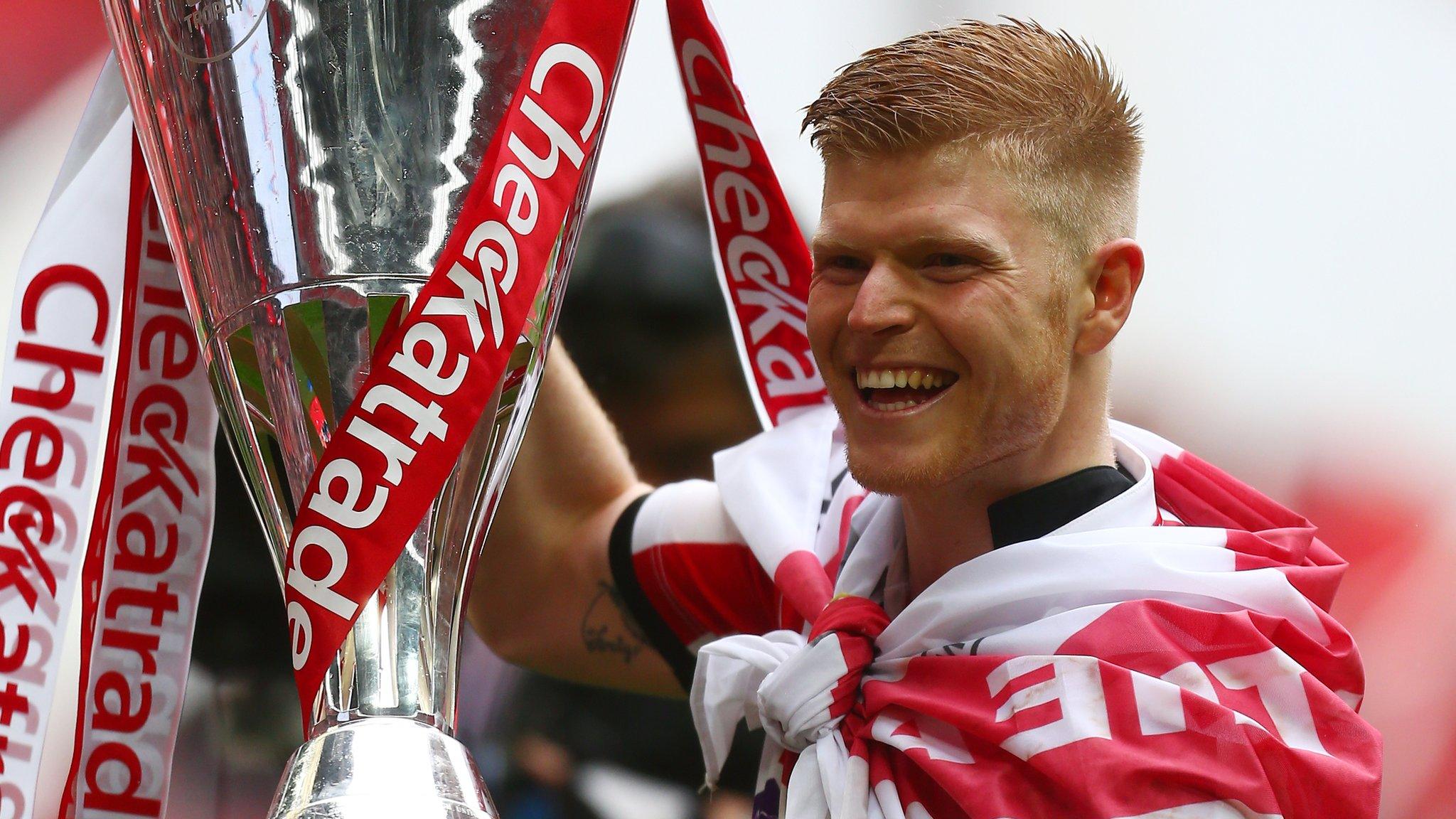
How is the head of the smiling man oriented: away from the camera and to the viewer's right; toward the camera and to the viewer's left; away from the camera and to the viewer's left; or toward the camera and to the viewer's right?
toward the camera and to the viewer's left

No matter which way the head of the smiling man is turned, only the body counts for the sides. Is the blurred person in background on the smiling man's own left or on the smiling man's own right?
on the smiling man's own right

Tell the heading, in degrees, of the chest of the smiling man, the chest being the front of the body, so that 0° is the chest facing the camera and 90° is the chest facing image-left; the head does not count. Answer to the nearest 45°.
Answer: approximately 45°
